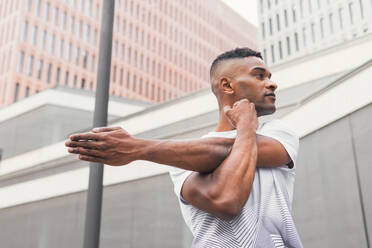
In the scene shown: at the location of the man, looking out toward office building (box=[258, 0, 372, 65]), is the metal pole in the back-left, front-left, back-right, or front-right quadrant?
front-left

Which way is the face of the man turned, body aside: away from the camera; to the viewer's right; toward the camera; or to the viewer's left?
to the viewer's right

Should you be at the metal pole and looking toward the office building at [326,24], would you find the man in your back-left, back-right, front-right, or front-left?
back-right

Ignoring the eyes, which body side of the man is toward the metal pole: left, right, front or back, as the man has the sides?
back

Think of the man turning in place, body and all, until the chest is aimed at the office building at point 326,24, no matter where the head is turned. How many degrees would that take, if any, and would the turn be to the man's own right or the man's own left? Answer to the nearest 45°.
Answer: approximately 180°

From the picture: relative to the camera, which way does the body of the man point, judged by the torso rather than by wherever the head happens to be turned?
toward the camera

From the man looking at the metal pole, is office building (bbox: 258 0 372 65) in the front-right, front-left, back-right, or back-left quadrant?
front-right
